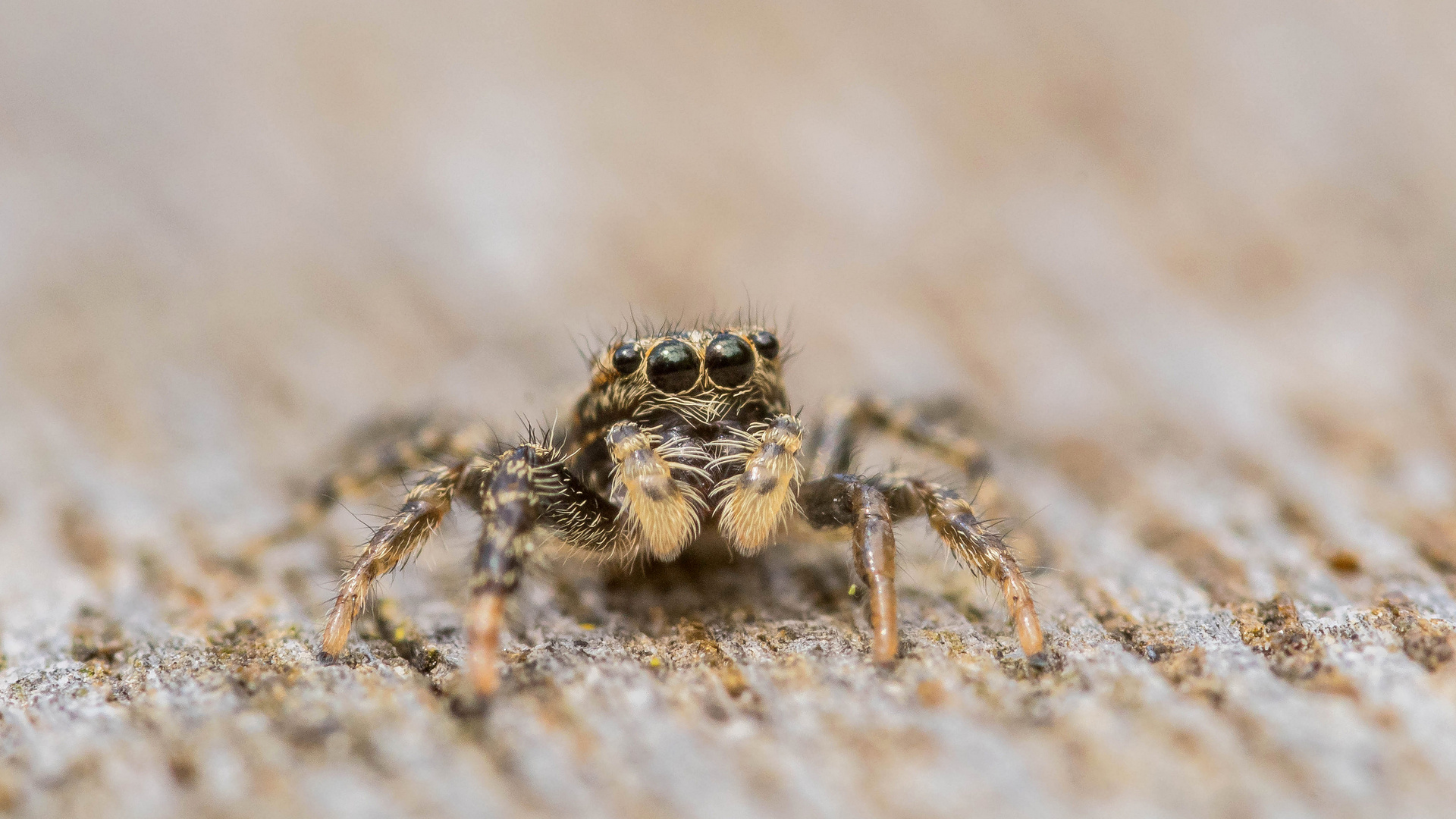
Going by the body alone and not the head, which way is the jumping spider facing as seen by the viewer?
toward the camera
